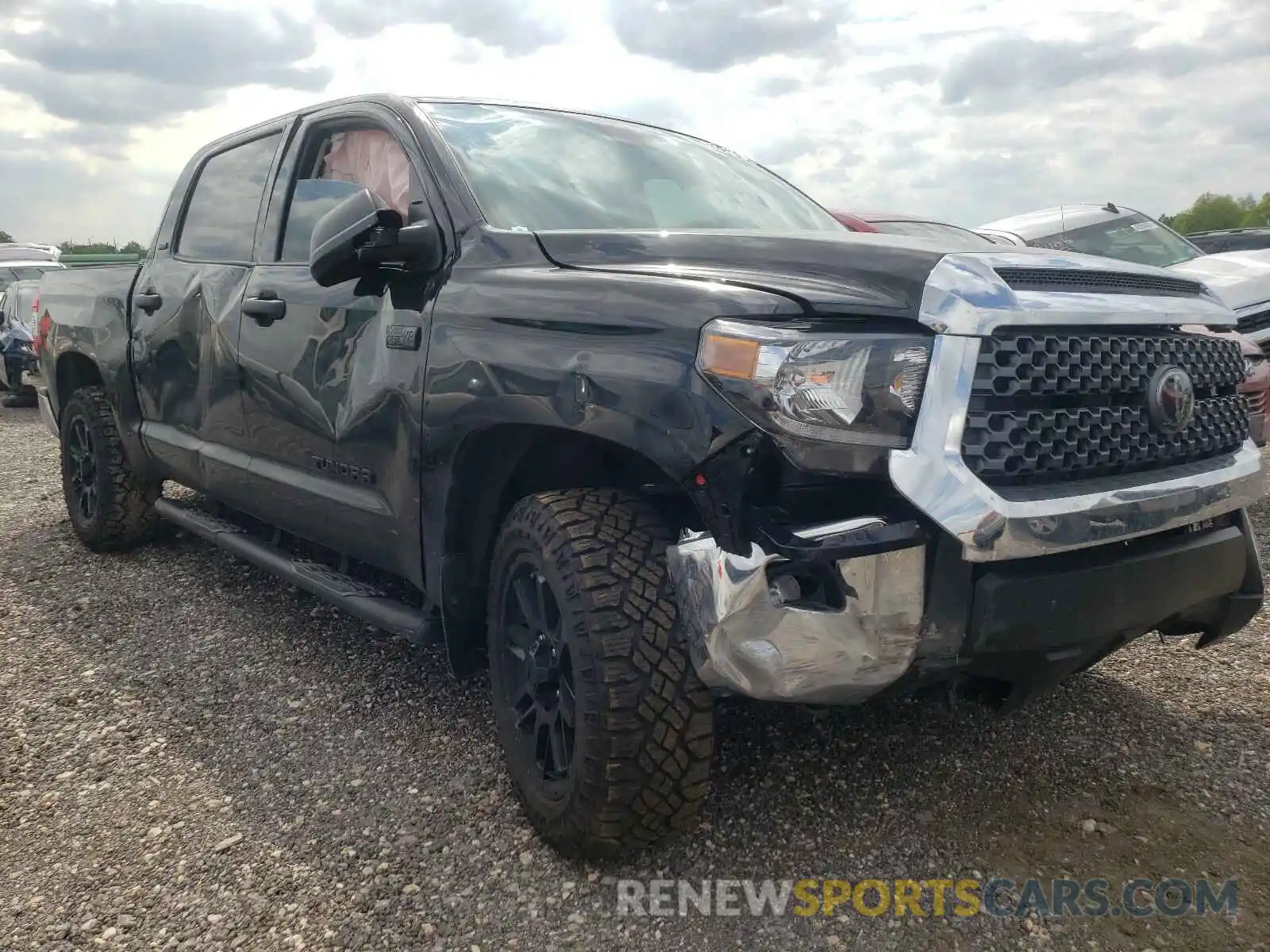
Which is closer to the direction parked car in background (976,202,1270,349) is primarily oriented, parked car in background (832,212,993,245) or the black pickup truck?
the black pickup truck

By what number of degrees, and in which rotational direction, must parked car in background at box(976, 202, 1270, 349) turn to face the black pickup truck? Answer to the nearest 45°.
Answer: approximately 45° to its right

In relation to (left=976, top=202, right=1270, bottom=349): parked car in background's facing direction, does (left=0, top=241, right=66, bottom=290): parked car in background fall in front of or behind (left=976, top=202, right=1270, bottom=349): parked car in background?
behind

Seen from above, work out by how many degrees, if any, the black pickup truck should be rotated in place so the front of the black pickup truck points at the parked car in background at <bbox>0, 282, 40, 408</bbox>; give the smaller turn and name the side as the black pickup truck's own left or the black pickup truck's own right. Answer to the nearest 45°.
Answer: approximately 180°

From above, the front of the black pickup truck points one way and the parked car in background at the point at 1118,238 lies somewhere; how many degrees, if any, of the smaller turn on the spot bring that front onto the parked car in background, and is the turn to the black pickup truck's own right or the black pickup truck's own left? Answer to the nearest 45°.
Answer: approximately 90° to the black pickup truck's own left

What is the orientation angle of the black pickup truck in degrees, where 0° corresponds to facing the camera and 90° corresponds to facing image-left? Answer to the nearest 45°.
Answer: approximately 315°

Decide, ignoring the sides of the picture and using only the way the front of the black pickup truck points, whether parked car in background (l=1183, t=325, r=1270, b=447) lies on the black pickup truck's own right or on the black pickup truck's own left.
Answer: on the black pickup truck's own left

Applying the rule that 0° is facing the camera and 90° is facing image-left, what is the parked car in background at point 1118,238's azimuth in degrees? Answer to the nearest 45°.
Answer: approximately 315°

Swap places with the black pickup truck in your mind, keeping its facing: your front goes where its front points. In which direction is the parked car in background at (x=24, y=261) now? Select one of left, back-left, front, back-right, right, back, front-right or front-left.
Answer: back

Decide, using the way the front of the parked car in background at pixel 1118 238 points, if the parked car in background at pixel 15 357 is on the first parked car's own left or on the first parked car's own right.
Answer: on the first parked car's own right

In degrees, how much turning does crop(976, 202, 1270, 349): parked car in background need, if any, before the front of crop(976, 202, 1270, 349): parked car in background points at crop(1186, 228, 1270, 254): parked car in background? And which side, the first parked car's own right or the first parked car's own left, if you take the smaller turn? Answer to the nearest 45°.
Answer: approximately 135° to the first parked car's own left
